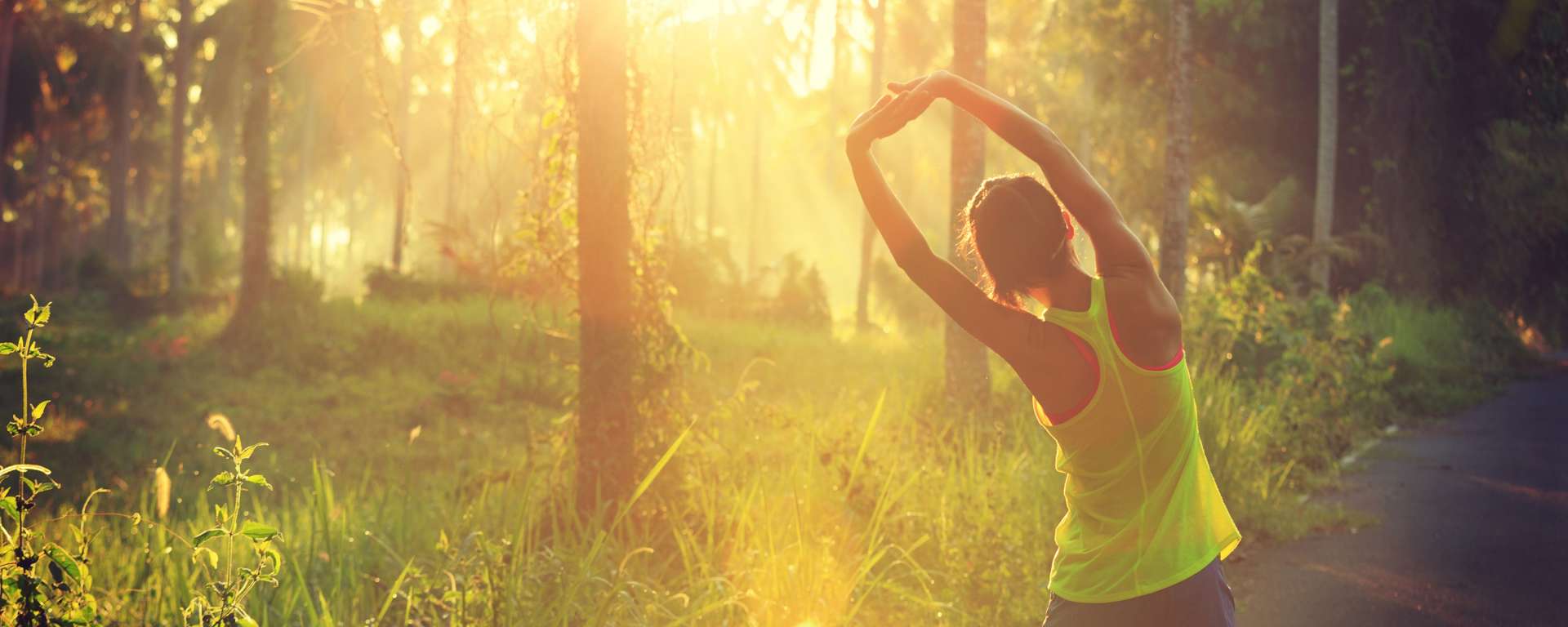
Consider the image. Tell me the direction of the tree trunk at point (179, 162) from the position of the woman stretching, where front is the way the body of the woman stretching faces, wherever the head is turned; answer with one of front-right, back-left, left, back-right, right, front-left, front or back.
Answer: front-left

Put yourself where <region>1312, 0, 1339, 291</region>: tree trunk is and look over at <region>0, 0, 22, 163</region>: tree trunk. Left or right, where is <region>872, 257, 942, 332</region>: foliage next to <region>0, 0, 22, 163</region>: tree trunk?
right

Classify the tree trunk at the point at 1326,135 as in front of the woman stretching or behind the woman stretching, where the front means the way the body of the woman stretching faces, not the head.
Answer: in front

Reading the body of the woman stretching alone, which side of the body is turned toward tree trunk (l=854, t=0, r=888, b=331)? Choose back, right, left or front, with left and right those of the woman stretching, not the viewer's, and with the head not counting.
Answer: front

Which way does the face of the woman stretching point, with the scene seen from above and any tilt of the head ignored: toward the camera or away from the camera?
away from the camera

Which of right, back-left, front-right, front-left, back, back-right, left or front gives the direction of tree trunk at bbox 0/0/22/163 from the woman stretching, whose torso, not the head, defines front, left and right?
front-left

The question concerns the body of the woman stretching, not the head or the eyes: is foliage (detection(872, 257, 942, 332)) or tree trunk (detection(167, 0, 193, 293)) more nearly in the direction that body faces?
the foliage

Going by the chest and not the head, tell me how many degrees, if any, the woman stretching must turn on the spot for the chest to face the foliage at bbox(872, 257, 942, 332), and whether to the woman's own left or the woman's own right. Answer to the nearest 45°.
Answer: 0° — they already face it

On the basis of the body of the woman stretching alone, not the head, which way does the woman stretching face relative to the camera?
away from the camera
